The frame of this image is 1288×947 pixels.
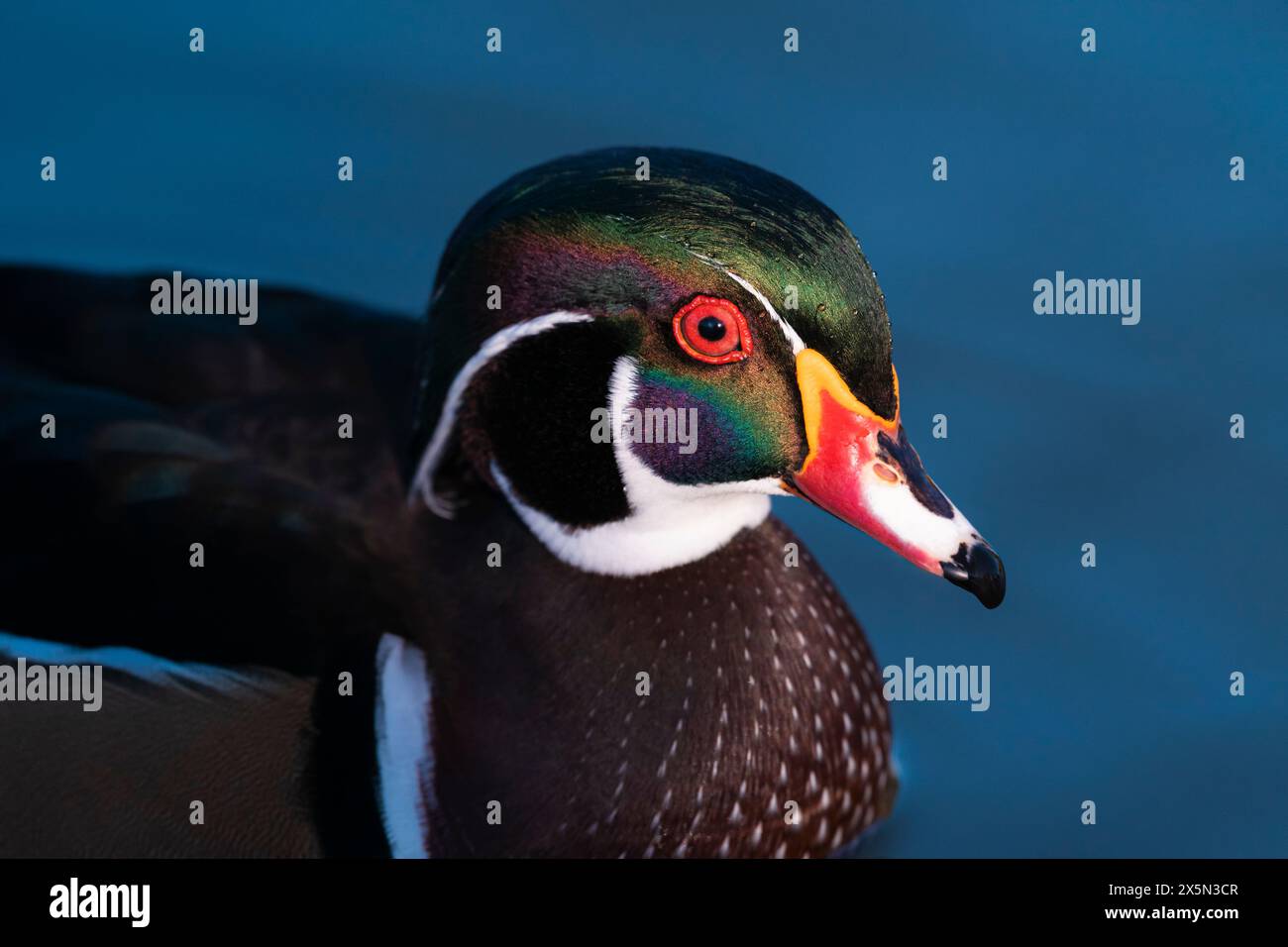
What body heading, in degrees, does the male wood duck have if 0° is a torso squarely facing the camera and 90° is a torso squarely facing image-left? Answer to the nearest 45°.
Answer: approximately 270°
